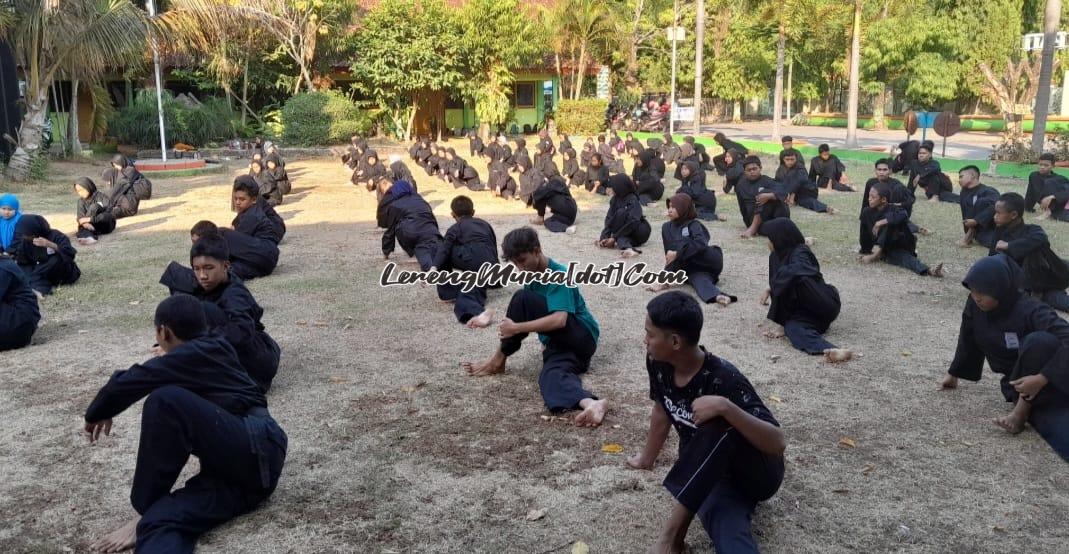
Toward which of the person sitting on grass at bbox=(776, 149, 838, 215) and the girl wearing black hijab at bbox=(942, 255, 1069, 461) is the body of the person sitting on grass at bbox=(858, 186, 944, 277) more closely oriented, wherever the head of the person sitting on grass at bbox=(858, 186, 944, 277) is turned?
the girl wearing black hijab

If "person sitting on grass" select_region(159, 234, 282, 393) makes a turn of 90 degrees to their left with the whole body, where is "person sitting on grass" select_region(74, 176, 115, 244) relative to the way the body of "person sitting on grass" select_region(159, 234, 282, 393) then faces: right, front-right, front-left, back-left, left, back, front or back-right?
back-left

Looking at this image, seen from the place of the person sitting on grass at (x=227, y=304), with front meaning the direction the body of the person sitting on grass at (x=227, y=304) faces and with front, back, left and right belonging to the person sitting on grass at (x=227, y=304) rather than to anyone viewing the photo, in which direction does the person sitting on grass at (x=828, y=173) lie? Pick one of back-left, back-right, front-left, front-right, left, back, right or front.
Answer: back

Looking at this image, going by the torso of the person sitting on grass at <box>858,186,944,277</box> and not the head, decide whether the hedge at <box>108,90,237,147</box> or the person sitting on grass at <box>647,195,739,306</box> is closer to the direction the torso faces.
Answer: the person sitting on grass

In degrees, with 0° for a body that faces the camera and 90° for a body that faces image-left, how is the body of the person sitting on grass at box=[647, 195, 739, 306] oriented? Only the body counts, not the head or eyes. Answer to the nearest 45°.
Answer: approximately 45°

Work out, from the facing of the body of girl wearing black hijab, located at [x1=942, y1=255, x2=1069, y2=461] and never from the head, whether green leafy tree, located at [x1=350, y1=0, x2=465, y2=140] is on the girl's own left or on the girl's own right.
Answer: on the girl's own right

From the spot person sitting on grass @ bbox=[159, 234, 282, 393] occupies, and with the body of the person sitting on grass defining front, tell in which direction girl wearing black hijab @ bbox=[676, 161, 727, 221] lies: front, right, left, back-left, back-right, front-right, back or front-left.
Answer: back

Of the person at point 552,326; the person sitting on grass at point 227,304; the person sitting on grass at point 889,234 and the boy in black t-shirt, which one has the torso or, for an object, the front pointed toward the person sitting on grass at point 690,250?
the person sitting on grass at point 889,234

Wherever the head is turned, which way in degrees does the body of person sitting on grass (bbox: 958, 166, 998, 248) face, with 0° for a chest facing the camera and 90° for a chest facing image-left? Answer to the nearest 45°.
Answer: approximately 45°
